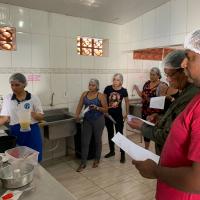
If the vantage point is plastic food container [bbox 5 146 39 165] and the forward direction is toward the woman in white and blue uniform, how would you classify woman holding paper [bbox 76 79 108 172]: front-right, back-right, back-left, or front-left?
front-right

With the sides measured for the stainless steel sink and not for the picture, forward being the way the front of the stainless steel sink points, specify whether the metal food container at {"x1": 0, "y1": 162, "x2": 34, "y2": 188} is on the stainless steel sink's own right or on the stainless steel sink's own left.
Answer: on the stainless steel sink's own right

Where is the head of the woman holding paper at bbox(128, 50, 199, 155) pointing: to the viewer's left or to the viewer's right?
to the viewer's left

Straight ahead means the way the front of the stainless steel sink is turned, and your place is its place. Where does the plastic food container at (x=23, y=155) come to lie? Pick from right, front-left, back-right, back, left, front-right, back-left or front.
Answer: front-right

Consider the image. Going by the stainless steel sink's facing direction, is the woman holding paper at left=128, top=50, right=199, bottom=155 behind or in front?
in front

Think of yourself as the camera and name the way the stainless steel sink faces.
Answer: facing the viewer and to the right of the viewer

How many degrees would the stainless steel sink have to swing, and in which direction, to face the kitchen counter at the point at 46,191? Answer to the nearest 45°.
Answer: approximately 45° to its right

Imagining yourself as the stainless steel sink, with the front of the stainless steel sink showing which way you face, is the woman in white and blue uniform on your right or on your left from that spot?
on your right

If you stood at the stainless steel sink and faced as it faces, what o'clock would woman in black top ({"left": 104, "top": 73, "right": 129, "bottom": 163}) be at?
The woman in black top is roughly at 10 o'clock from the stainless steel sink.
